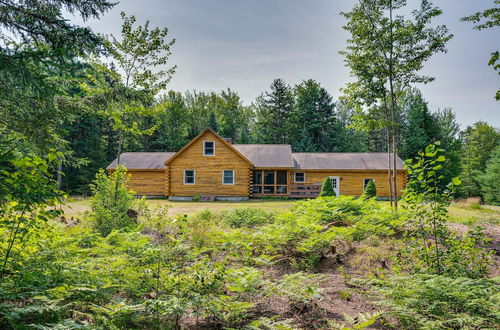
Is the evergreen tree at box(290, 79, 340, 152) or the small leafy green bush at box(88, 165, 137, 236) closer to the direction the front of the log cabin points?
the small leafy green bush

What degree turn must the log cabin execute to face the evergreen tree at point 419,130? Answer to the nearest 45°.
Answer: approximately 135° to its left

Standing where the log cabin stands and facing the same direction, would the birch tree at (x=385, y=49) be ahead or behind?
ahead

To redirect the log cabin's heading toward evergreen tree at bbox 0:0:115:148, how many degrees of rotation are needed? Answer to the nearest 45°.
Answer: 0° — it already faces it

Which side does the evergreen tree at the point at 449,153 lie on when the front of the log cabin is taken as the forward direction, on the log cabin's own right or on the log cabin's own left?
on the log cabin's own left

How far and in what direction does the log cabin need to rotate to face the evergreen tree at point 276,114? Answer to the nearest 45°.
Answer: approximately 180°

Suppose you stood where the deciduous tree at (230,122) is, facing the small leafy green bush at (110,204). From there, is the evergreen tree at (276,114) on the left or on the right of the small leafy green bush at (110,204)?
left

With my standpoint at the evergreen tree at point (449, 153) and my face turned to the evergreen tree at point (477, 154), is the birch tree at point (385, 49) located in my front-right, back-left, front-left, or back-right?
back-right

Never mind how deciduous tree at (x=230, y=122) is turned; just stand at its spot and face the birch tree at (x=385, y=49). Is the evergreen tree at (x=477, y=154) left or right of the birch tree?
left

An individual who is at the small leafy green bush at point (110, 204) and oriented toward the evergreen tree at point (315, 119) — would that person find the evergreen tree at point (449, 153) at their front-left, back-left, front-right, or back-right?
front-right

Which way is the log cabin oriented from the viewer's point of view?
toward the camera

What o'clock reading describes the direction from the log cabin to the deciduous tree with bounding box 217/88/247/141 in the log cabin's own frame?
The deciduous tree is roughly at 6 o'clock from the log cabin.

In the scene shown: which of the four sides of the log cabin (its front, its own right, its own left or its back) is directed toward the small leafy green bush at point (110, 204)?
front

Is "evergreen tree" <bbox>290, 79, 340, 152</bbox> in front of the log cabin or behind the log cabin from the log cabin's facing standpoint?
behind
